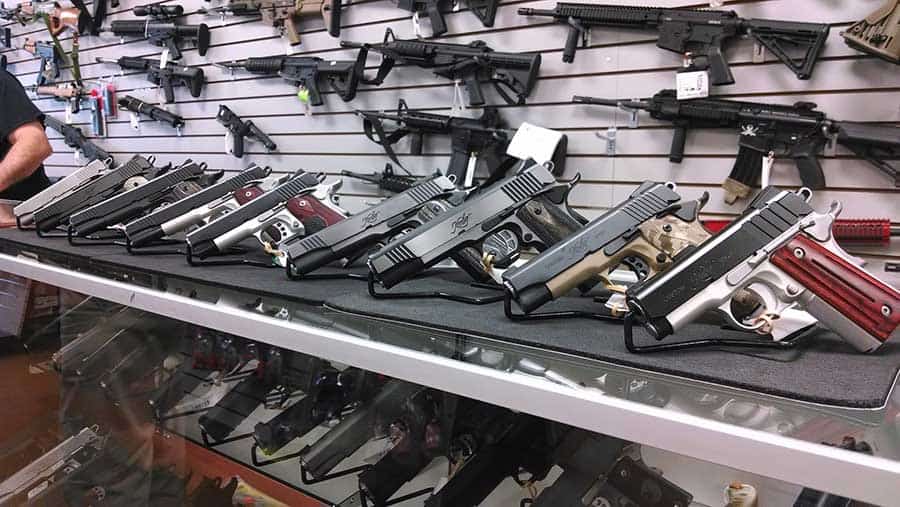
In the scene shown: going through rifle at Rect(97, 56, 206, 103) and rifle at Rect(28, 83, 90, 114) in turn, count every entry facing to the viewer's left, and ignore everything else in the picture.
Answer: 2

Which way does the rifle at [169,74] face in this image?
to the viewer's left

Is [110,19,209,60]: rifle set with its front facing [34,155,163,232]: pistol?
no

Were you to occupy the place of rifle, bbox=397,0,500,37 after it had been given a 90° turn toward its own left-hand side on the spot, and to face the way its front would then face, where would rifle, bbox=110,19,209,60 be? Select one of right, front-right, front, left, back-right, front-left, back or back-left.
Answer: back-right

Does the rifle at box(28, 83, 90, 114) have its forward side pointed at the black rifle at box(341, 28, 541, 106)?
no

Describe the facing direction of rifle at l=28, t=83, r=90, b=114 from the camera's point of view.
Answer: facing to the left of the viewer

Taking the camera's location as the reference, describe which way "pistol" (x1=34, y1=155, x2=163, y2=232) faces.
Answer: facing to the left of the viewer

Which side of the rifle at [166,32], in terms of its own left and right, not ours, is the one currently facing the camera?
left

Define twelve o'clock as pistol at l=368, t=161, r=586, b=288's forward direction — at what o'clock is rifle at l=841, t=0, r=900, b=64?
The rifle is roughly at 5 o'clock from the pistol.

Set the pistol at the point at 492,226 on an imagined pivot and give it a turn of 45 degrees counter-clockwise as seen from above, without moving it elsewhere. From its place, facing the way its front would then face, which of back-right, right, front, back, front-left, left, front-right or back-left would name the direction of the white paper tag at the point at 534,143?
back-right

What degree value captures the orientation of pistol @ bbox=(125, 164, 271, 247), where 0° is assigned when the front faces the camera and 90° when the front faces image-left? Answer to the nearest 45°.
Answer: approximately 90°

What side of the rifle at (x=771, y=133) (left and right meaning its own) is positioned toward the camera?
left

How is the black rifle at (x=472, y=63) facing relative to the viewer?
to the viewer's left

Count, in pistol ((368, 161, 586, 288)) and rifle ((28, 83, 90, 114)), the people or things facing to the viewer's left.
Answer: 2

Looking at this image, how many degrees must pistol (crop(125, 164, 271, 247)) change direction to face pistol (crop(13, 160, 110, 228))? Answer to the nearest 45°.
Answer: approximately 45° to its right
